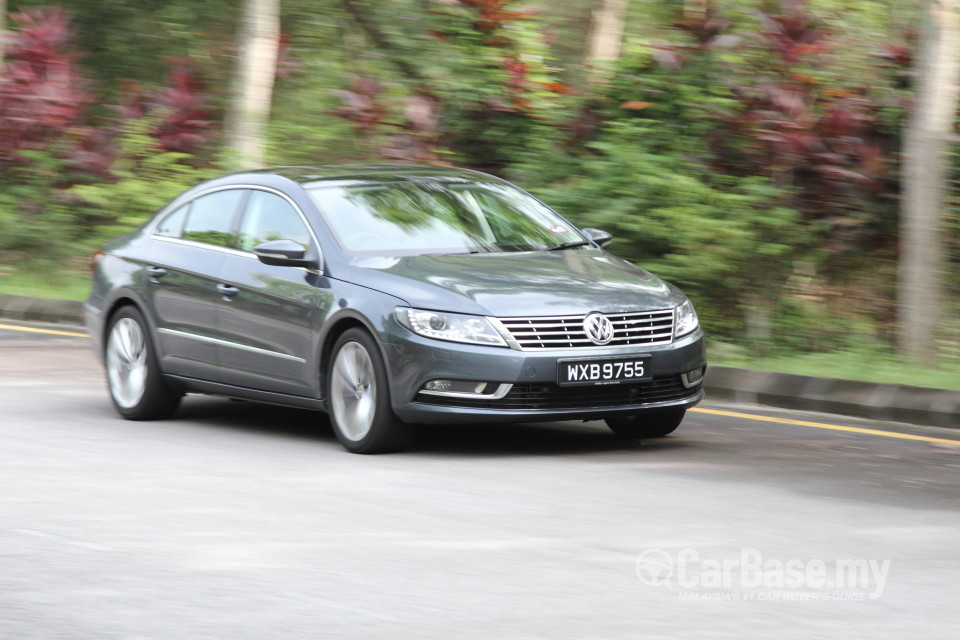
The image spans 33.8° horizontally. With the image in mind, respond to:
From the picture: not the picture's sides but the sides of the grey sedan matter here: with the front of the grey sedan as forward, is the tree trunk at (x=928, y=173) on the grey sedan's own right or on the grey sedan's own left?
on the grey sedan's own left

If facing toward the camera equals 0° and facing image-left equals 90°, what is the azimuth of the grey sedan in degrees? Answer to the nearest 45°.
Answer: approximately 315°
